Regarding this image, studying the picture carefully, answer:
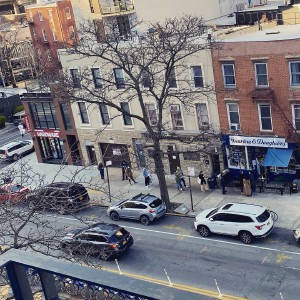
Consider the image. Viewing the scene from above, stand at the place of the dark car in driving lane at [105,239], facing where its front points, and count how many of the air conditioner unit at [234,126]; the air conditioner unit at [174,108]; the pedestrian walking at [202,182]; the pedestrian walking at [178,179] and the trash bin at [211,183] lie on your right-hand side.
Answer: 5

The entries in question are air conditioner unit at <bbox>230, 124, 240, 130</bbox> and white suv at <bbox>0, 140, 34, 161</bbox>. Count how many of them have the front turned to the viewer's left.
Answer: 0

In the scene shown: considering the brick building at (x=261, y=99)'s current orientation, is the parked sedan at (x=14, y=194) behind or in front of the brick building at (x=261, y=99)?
in front

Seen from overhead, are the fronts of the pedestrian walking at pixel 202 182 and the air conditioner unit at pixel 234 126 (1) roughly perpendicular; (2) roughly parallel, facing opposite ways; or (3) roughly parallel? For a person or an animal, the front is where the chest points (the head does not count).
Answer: roughly perpendicular

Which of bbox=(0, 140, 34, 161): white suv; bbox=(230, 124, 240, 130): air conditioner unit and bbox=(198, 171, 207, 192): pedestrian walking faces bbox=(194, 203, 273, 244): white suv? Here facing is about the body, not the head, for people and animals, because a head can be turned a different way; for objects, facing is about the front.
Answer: the air conditioner unit

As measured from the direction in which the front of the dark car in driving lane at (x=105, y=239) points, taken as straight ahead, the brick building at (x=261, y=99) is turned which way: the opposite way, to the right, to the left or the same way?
to the left

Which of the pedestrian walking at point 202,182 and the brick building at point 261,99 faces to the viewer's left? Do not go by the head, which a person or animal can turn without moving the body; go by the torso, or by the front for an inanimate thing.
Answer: the pedestrian walking

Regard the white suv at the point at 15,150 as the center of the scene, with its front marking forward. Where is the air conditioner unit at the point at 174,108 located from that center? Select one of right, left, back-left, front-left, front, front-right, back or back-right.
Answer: right

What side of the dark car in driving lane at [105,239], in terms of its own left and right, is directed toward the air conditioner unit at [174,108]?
right

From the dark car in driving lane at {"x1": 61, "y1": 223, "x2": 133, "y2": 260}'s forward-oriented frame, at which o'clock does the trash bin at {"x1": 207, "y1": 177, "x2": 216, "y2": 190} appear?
The trash bin is roughly at 3 o'clock from the dark car in driving lane.

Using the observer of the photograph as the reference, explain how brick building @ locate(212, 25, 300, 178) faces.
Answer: facing the viewer
